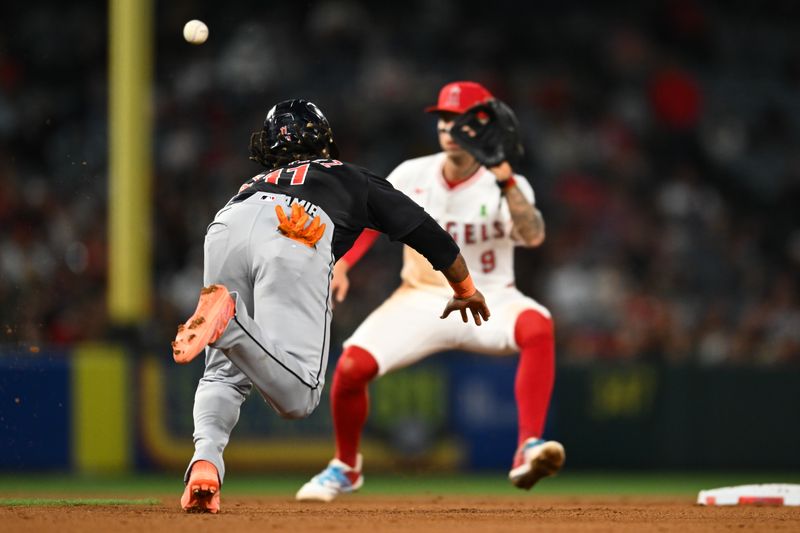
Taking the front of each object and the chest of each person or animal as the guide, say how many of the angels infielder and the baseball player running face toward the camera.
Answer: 1

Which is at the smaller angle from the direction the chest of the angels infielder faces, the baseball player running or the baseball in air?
the baseball player running

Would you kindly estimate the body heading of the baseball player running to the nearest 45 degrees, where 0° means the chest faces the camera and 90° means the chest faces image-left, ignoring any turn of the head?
approximately 180°

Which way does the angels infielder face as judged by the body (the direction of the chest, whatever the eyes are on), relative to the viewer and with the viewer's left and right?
facing the viewer

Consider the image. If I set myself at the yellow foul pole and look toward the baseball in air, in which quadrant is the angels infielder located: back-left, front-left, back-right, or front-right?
front-left

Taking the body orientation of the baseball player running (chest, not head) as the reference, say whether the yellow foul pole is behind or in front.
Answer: in front

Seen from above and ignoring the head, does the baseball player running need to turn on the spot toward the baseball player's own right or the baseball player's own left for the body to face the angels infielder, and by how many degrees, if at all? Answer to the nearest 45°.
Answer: approximately 45° to the baseball player's own right

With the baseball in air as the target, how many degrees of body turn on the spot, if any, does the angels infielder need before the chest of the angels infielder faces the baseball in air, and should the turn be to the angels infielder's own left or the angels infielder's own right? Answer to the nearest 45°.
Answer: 0° — they already face it

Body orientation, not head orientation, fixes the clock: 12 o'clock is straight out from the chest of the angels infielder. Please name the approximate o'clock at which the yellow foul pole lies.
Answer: The yellow foul pole is roughly at 5 o'clock from the angels infielder.

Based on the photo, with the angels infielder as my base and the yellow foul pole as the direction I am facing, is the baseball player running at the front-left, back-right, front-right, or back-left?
back-left

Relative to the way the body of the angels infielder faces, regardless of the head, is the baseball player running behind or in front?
in front

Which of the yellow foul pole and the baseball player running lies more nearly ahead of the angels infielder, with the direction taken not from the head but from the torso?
the baseball player running

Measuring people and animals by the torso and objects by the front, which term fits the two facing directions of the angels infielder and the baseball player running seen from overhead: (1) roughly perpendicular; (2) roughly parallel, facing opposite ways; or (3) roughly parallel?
roughly parallel, facing opposite ways
